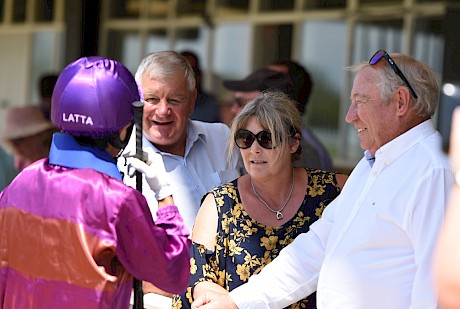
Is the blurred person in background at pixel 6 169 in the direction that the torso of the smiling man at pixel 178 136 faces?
no

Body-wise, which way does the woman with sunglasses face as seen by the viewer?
toward the camera

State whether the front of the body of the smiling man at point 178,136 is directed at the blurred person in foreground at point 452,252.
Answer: no

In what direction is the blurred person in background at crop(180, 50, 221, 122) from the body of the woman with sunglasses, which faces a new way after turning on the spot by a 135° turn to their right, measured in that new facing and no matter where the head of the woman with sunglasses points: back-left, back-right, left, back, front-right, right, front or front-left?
front-right

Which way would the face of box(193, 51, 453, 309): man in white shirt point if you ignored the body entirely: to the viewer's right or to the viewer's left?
to the viewer's left

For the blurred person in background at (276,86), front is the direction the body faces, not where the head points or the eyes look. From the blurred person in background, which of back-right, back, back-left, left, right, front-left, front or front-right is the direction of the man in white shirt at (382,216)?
left

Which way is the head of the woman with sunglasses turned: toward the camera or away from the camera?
toward the camera

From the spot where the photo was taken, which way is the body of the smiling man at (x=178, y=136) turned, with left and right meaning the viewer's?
facing the viewer and to the left of the viewer

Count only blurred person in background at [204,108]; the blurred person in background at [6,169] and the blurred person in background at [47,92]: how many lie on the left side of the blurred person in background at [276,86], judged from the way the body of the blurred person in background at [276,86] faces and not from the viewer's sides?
0

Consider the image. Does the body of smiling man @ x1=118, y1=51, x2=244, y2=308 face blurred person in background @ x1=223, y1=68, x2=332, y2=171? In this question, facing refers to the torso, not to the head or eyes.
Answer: no

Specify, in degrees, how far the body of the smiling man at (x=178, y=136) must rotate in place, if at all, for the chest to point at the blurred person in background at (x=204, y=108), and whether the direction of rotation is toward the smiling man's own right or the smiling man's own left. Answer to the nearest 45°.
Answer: approximately 135° to the smiling man's own right

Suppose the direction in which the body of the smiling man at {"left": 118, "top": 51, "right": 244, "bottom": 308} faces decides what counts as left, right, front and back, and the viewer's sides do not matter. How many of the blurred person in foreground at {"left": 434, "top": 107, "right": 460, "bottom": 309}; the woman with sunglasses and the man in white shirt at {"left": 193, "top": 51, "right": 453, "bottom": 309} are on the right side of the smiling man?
0

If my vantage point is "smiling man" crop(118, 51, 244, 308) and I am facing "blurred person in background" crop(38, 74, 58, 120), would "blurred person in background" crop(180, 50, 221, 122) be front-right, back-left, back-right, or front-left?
front-right

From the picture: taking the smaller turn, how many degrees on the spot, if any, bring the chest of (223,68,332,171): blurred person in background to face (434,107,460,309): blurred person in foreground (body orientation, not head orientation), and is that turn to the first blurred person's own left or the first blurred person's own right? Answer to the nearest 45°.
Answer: approximately 90° to the first blurred person's own left
